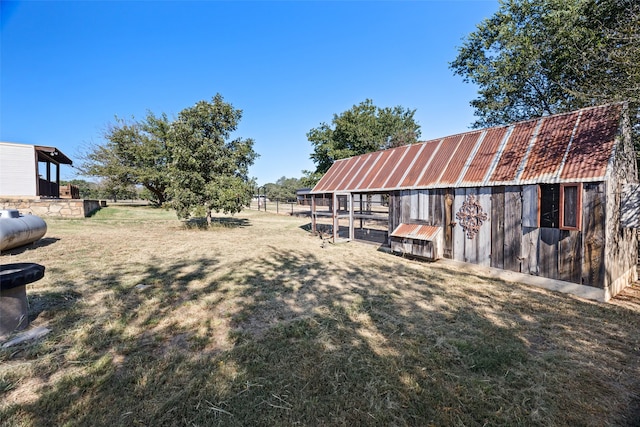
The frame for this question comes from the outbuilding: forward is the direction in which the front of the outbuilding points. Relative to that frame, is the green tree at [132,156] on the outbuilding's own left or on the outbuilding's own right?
on the outbuilding's own right

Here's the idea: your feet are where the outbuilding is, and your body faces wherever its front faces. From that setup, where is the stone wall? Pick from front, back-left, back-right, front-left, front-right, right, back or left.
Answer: front-right

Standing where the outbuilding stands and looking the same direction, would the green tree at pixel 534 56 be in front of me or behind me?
behind

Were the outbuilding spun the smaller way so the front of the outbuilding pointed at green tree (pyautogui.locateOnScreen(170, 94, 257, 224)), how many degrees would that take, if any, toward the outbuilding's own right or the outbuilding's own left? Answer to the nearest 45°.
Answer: approximately 45° to the outbuilding's own right

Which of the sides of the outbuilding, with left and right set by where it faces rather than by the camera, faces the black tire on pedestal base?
front

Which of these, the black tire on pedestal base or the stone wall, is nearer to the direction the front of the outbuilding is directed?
the black tire on pedestal base

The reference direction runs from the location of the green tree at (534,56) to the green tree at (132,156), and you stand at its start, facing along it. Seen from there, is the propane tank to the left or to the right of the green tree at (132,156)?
left

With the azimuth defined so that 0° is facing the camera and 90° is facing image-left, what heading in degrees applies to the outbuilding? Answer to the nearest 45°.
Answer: approximately 45°

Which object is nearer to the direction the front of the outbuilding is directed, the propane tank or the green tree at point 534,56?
the propane tank
